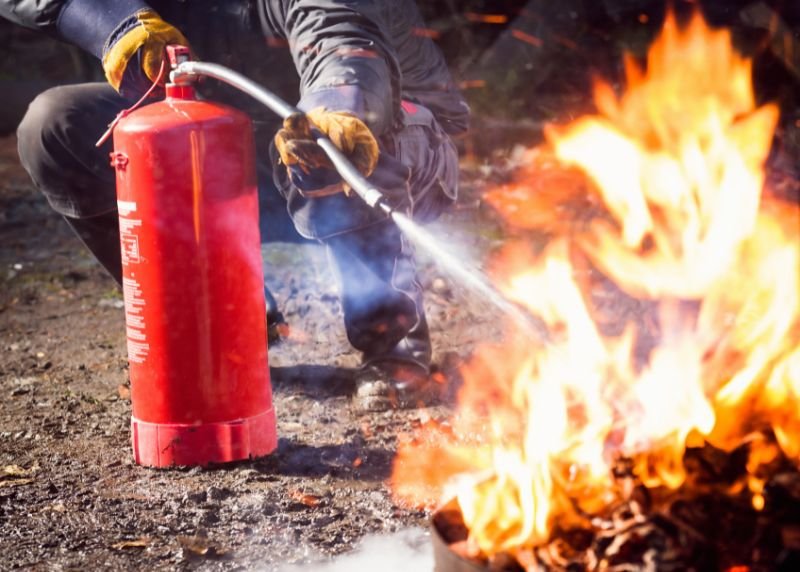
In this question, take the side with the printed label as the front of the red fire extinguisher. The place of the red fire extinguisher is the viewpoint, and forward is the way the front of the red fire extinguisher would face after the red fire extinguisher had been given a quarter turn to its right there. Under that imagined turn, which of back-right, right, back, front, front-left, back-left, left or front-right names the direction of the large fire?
right

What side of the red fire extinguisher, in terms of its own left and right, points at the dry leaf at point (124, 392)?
right

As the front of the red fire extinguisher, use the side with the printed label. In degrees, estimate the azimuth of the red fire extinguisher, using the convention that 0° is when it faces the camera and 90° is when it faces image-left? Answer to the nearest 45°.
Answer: approximately 90°
